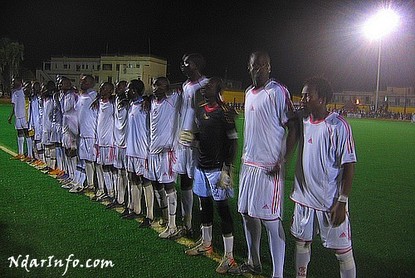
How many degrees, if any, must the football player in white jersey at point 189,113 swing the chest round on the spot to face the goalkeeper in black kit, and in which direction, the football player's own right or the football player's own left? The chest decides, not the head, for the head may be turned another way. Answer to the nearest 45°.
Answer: approximately 90° to the football player's own left

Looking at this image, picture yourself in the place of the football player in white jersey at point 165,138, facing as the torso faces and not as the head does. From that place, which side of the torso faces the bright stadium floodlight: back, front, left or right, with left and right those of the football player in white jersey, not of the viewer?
back

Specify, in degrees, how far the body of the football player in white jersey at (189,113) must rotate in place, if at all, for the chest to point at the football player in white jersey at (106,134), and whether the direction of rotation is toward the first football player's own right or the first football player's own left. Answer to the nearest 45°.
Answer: approximately 90° to the first football player's own right

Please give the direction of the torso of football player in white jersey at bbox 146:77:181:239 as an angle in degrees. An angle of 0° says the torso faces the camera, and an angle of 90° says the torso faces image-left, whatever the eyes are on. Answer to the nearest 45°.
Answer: approximately 45°

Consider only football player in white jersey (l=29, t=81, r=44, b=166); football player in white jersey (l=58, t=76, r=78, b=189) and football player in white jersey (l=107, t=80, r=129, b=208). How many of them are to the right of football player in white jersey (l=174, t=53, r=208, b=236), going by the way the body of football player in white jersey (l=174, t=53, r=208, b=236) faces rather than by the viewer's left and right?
3

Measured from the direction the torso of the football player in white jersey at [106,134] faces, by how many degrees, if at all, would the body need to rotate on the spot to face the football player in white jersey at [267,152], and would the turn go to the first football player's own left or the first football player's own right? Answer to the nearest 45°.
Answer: approximately 90° to the first football player's own left

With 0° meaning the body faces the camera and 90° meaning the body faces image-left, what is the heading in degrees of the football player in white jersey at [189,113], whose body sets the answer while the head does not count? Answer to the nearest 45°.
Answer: approximately 45°
